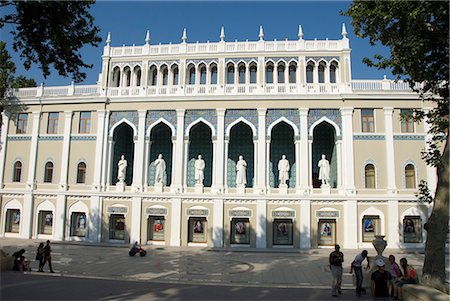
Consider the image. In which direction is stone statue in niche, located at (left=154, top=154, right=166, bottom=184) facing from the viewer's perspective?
toward the camera

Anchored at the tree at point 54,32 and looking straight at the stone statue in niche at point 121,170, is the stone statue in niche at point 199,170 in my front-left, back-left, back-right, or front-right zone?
front-right

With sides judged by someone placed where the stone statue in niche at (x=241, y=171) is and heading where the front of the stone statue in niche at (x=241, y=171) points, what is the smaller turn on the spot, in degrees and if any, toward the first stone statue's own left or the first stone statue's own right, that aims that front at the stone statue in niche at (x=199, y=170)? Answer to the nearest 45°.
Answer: approximately 90° to the first stone statue's own right

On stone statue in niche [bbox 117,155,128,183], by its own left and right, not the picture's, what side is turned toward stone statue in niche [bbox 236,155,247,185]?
left

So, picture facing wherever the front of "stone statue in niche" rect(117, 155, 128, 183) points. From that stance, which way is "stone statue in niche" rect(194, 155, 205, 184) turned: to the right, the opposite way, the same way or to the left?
the same way

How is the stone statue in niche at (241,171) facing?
toward the camera

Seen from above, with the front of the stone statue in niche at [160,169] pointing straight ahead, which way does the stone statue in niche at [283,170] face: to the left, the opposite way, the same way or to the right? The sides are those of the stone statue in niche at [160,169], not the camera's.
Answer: the same way
